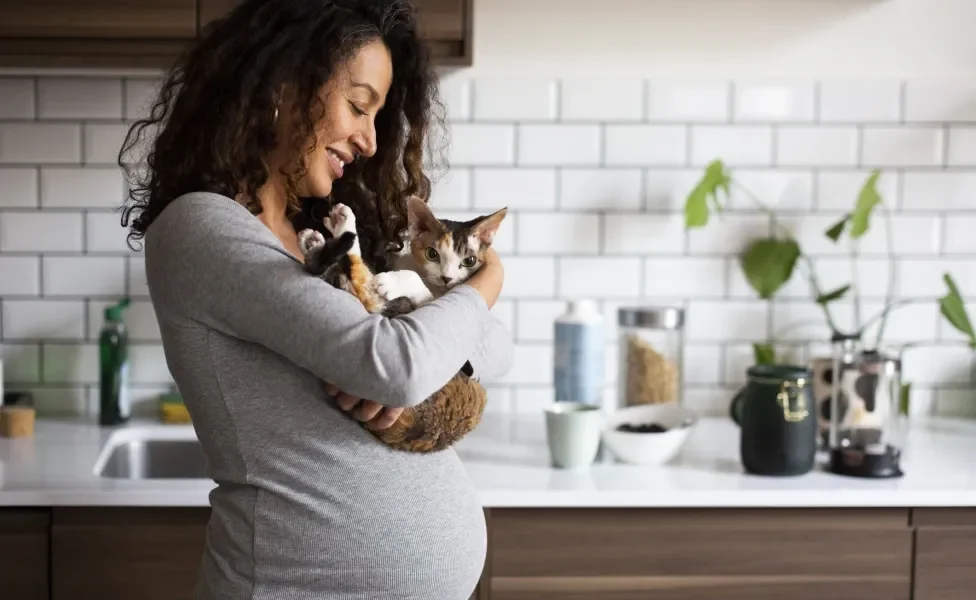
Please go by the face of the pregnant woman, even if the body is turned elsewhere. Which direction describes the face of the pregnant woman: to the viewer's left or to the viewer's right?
to the viewer's right

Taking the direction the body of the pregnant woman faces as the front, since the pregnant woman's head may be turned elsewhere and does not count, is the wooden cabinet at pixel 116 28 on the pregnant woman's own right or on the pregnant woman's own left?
on the pregnant woman's own left

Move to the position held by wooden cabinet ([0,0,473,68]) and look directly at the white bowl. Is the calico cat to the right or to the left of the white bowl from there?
right

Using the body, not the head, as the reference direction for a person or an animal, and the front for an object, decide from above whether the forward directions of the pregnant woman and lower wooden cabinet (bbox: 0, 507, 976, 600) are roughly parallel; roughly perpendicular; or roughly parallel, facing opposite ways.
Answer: roughly perpendicular

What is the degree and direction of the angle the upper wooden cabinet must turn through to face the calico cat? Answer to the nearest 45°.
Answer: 0° — it already faces it

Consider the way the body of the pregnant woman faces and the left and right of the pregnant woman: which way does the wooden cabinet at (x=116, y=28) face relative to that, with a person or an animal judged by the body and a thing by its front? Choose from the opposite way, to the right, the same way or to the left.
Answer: to the right

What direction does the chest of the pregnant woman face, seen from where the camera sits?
to the viewer's right
